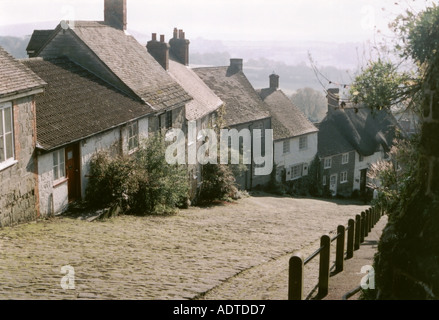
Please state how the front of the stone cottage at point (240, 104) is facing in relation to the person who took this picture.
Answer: facing the viewer and to the right of the viewer

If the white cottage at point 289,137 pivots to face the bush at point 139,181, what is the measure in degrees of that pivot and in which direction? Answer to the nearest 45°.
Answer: approximately 45° to its right

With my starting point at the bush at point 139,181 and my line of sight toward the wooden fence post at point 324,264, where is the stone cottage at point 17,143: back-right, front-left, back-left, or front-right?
front-right

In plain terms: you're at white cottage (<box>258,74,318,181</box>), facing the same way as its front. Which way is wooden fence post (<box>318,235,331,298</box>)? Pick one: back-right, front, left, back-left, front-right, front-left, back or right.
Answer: front-right

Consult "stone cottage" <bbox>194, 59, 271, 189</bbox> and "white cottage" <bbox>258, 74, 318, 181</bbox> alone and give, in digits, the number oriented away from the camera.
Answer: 0

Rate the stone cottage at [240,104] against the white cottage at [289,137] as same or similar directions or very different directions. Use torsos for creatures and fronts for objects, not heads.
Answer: same or similar directions

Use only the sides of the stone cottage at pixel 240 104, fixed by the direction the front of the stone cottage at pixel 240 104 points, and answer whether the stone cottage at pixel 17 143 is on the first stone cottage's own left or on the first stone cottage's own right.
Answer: on the first stone cottage's own right

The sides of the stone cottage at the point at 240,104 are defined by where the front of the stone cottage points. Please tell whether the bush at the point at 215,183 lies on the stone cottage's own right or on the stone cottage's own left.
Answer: on the stone cottage's own right

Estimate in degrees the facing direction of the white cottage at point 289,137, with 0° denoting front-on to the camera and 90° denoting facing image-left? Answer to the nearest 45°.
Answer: approximately 315°

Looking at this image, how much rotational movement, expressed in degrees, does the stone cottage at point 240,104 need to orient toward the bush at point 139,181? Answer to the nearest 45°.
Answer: approximately 45° to its right

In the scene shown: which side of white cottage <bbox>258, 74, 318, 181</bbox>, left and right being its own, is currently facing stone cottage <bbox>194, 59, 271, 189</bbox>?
right

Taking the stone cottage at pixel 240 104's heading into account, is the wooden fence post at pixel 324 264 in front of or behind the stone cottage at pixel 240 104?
in front
